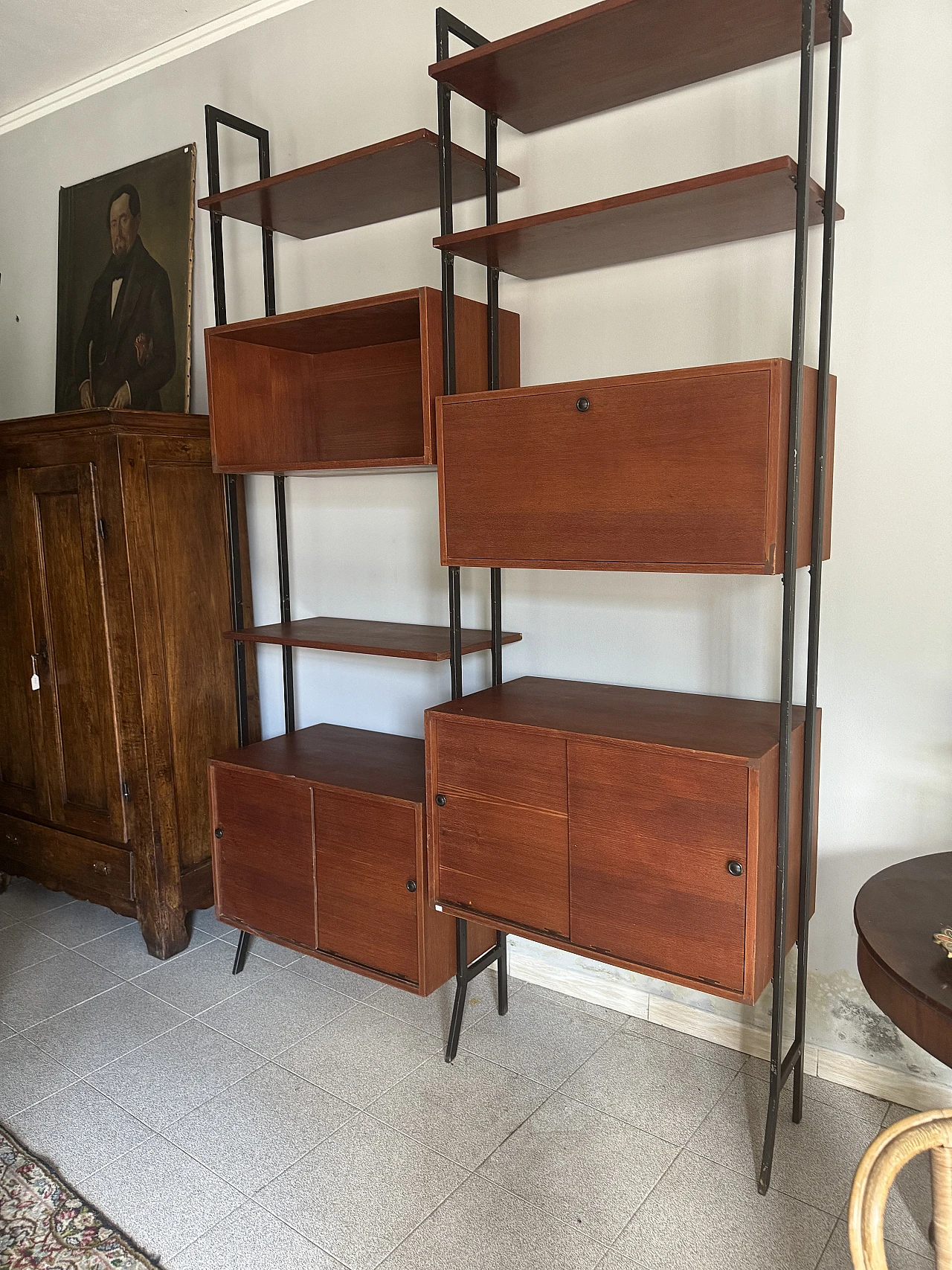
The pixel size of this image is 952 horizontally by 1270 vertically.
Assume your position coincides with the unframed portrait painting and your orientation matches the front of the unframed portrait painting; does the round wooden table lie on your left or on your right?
on your left

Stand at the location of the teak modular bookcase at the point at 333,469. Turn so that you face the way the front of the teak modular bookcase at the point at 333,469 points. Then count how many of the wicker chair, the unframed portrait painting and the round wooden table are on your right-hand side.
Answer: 1

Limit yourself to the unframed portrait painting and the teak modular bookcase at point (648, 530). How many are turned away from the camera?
0

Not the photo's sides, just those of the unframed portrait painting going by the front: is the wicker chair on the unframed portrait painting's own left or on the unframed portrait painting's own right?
on the unframed portrait painting's own left

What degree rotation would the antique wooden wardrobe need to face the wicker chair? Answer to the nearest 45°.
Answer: approximately 45° to its left

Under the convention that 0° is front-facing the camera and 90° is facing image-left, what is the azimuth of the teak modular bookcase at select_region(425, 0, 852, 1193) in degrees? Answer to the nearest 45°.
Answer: approximately 45°

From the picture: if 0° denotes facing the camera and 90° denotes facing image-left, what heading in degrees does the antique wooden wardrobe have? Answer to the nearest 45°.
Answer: approximately 45°

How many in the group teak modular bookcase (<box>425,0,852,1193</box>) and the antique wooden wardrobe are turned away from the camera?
0

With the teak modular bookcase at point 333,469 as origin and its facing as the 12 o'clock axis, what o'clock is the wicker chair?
The wicker chair is roughly at 10 o'clock from the teak modular bookcase.

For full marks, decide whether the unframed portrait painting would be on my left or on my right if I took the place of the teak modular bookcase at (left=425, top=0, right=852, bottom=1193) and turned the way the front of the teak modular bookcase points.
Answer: on my right

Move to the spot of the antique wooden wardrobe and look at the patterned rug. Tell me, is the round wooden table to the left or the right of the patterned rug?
left

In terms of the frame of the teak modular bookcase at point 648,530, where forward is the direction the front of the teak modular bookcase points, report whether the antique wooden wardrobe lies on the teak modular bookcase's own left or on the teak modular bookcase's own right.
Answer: on the teak modular bookcase's own right
